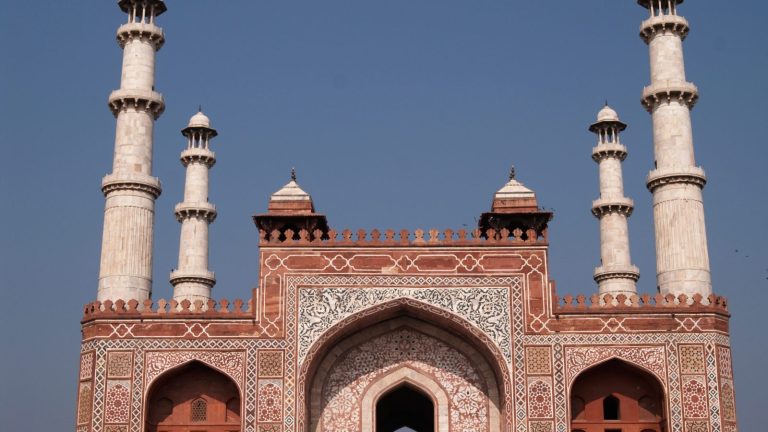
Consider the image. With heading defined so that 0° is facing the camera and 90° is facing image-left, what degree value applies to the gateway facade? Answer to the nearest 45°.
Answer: approximately 0°
